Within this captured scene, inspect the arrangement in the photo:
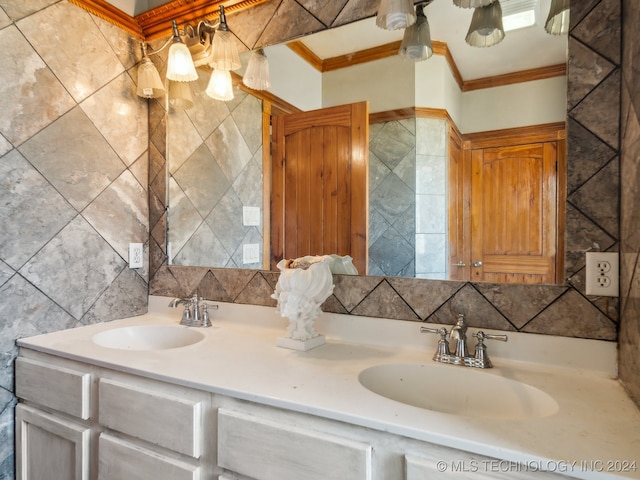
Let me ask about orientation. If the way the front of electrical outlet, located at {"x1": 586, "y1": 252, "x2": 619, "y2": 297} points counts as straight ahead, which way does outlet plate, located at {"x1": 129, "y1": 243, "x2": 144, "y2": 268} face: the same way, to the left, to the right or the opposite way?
to the left

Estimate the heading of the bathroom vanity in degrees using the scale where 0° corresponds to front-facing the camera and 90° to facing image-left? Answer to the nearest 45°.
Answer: approximately 45°

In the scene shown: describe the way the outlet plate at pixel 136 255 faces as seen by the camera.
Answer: facing the viewer and to the right of the viewer

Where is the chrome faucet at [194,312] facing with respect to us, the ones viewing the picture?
facing the viewer and to the left of the viewer

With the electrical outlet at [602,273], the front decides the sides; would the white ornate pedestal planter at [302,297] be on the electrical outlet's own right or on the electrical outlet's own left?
on the electrical outlet's own right

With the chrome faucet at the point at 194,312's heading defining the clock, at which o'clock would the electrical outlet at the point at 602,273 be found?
The electrical outlet is roughly at 9 o'clock from the chrome faucet.

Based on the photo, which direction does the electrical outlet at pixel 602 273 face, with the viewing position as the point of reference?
facing the viewer
